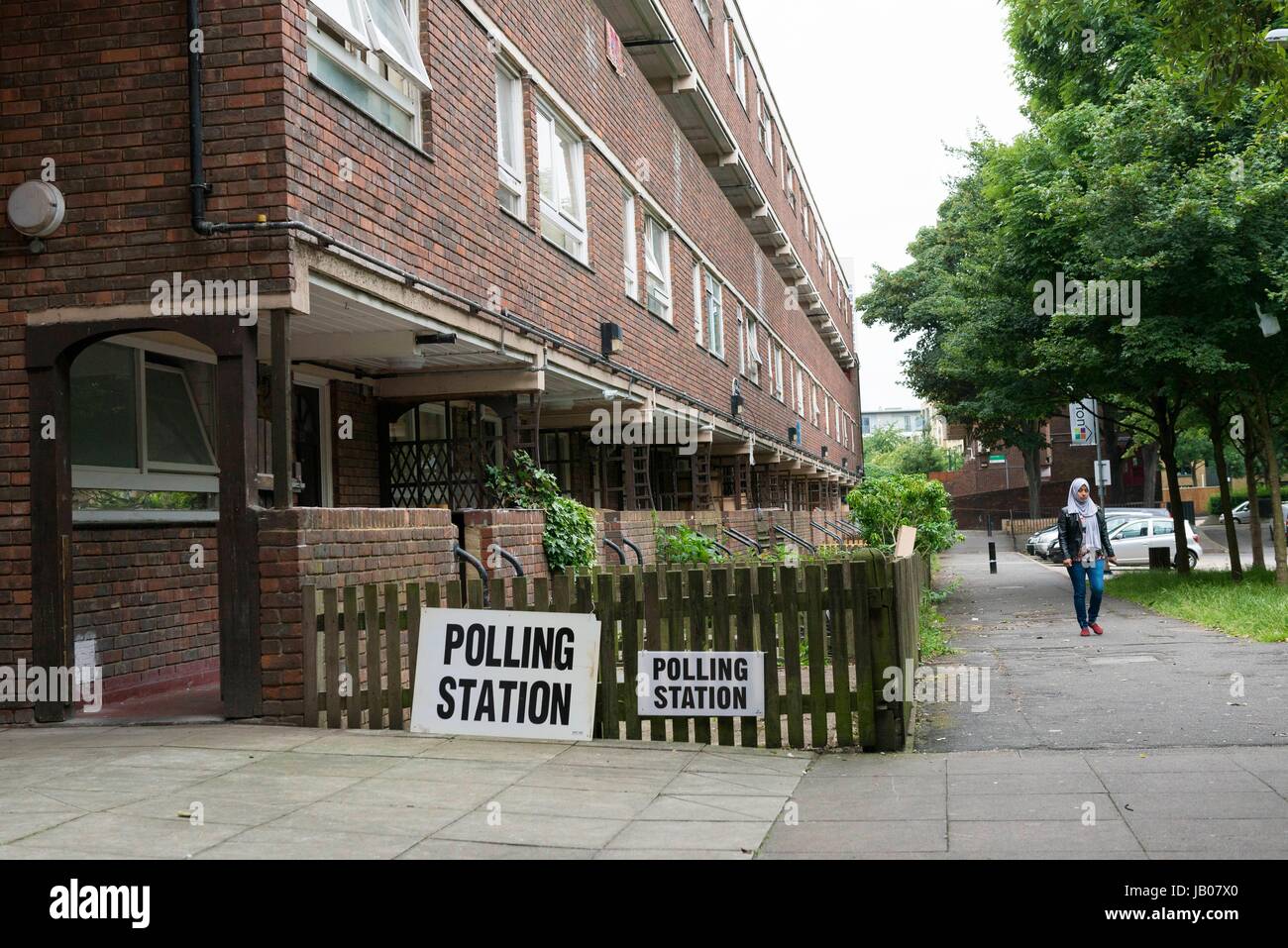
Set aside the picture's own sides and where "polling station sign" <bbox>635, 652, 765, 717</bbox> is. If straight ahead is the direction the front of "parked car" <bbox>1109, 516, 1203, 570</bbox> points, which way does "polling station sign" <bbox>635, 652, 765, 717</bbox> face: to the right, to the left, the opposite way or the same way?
to the left

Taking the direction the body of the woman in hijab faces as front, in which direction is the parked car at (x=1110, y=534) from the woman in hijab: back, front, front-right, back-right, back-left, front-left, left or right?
back

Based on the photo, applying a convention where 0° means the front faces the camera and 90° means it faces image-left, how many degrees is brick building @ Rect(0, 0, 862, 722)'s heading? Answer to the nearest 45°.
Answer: approximately 315°

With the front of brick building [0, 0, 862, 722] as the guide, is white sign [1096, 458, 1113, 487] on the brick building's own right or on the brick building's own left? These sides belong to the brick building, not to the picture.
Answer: on the brick building's own left

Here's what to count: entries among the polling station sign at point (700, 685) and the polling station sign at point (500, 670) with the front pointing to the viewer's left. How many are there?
0

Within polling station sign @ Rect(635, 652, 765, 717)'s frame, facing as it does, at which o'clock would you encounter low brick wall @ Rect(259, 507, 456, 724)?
The low brick wall is roughly at 3 o'clock from the polling station sign.

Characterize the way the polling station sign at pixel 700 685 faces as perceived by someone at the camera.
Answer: facing the viewer

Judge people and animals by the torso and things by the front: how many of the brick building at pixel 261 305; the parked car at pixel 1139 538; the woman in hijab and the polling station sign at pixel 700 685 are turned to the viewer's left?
1

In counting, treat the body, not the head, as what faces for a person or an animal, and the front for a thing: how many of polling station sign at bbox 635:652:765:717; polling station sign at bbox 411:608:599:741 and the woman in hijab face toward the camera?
3

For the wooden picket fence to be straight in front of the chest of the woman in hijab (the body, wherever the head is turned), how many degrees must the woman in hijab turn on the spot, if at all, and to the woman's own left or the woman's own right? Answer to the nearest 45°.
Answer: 0° — they already face it
